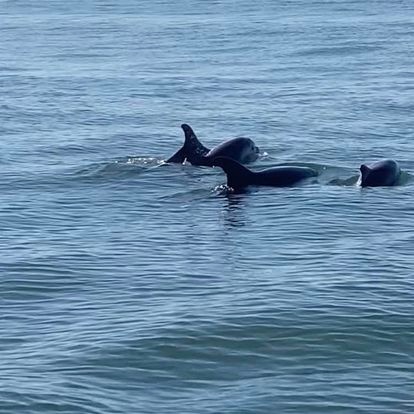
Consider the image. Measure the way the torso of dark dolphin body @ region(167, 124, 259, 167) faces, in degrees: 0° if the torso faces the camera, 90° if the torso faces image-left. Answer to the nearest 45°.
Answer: approximately 270°

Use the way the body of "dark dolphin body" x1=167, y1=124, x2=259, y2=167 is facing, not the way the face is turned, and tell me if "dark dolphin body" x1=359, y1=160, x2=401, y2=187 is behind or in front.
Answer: in front

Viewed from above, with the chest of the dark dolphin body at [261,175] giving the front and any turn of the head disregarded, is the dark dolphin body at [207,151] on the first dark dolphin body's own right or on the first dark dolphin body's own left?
on the first dark dolphin body's own left

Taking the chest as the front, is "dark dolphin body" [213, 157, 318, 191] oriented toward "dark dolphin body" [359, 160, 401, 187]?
yes

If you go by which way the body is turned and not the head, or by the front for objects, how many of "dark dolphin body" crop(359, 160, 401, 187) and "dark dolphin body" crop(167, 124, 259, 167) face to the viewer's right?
2

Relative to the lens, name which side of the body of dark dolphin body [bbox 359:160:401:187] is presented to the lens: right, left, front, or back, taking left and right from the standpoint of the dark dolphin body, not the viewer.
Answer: right

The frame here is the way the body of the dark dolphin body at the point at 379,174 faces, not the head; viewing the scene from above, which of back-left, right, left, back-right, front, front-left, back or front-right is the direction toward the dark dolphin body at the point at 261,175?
back

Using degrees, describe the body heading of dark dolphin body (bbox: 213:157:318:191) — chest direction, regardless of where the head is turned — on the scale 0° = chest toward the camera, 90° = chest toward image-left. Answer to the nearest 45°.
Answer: approximately 270°
